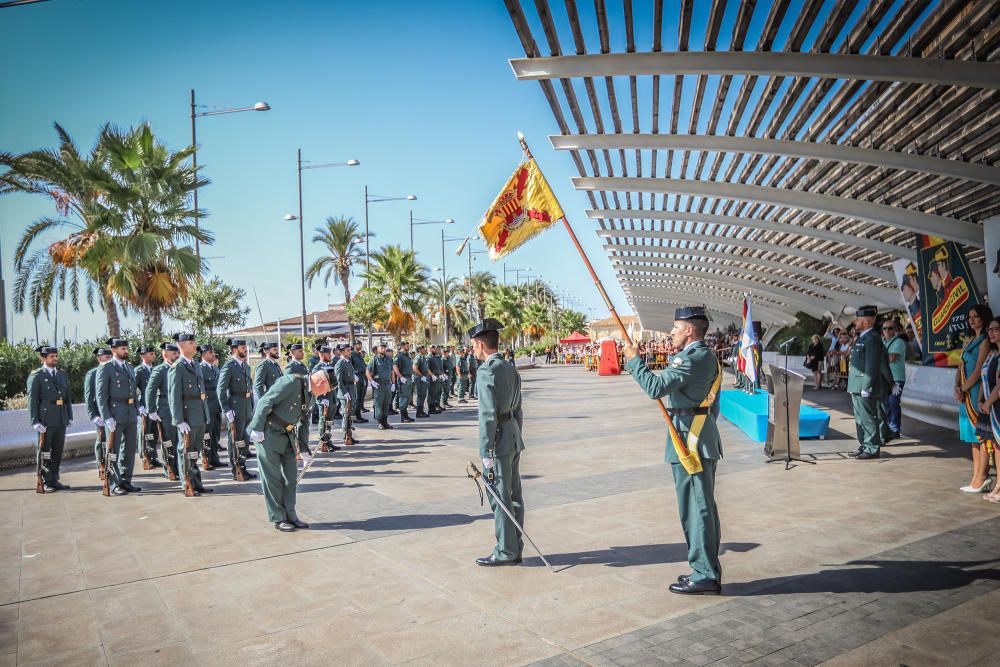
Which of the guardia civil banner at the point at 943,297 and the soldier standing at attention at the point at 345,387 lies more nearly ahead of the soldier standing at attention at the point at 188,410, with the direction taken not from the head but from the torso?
the guardia civil banner

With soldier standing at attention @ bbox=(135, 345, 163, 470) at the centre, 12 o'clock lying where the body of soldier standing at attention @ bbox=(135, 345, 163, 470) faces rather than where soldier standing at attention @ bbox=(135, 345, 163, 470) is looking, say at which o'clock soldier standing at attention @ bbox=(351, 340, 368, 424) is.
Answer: soldier standing at attention @ bbox=(351, 340, 368, 424) is roughly at 9 o'clock from soldier standing at attention @ bbox=(135, 345, 163, 470).

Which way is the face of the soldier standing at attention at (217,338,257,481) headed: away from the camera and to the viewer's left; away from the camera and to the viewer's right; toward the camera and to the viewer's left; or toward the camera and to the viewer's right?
toward the camera and to the viewer's right

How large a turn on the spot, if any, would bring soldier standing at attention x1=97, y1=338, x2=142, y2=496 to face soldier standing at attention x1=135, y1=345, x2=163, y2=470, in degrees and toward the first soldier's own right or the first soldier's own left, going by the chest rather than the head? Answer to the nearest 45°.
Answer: approximately 135° to the first soldier's own left

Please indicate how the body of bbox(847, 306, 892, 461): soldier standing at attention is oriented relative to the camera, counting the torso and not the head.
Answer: to the viewer's left

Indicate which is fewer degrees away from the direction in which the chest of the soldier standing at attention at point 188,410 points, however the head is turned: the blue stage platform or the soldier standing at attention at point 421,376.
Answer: the blue stage platform
